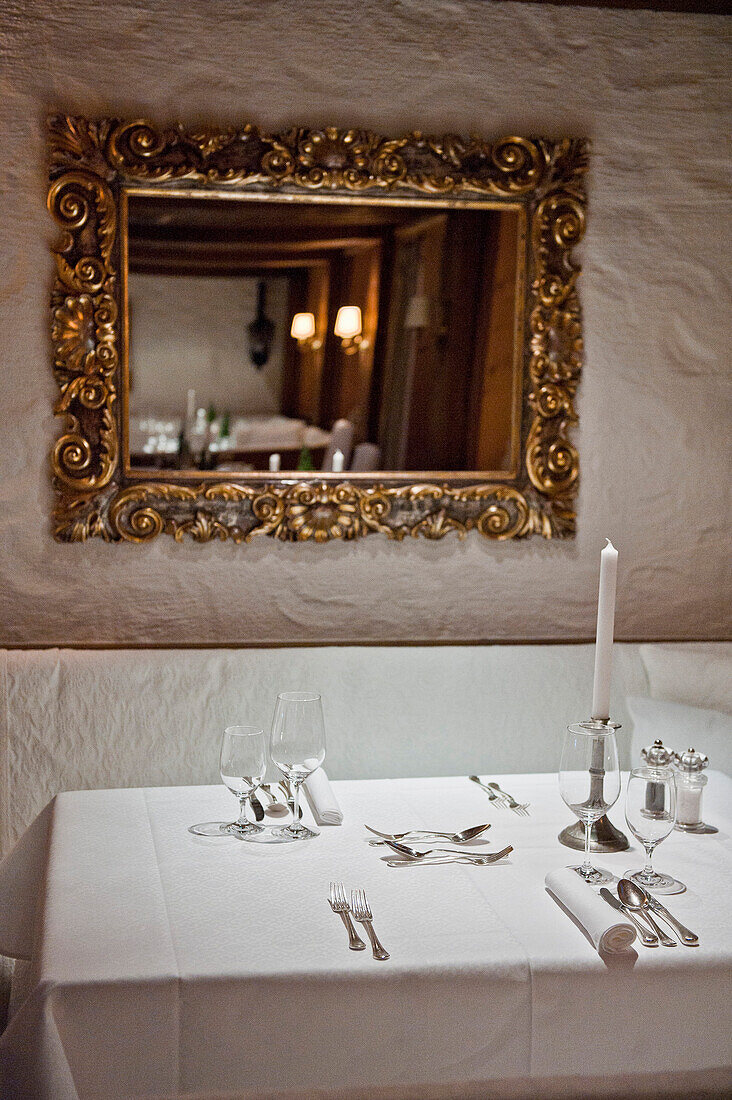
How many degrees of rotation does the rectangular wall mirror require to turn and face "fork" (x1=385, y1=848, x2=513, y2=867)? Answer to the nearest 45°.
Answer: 0° — it already faces it

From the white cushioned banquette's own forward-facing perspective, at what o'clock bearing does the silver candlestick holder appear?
The silver candlestick holder is roughly at 11 o'clock from the white cushioned banquette.

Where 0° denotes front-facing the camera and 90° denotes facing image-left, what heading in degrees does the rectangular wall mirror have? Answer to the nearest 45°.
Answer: approximately 0°

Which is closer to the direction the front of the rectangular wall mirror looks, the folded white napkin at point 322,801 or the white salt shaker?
the folded white napkin

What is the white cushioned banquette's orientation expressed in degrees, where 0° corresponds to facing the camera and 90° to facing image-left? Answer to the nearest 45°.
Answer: approximately 0°

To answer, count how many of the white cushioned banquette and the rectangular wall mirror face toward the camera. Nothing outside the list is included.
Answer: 2

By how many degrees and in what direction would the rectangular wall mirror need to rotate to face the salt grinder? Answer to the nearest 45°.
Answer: approximately 45° to its left
